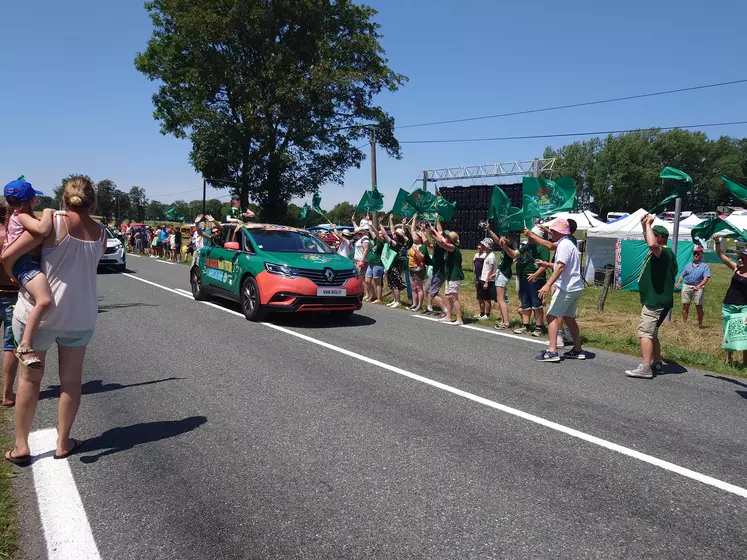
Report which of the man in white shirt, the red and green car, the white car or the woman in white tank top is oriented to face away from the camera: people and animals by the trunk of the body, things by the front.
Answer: the woman in white tank top

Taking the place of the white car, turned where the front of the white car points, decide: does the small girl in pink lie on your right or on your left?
on your right

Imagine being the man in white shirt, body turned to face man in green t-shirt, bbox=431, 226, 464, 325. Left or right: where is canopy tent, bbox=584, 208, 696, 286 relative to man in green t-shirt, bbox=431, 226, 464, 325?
right

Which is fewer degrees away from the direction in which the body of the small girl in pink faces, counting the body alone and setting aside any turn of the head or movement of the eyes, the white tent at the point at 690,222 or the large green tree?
the white tent

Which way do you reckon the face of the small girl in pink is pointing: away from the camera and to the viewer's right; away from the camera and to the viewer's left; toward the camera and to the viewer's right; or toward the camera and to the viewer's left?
away from the camera and to the viewer's right

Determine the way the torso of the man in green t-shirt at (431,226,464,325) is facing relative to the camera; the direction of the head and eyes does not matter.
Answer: to the viewer's left

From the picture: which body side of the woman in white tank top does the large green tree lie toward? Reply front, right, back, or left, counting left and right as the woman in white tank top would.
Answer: front

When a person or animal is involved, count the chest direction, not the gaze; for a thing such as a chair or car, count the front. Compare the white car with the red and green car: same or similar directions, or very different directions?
same or similar directions

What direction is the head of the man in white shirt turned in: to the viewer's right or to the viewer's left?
to the viewer's left

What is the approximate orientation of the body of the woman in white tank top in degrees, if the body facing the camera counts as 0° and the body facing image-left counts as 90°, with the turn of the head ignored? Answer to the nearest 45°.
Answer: approximately 180°

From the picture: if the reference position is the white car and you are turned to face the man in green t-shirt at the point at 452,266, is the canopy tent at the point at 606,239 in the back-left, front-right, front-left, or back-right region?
front-left

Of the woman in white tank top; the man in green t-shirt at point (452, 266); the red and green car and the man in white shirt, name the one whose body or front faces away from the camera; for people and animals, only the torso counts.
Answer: the woman in white tank top

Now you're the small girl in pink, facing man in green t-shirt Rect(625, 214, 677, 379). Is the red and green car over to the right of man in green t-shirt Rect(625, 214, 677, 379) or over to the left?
left

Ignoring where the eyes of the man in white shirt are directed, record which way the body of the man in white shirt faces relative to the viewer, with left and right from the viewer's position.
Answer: facing to the left of the viewer

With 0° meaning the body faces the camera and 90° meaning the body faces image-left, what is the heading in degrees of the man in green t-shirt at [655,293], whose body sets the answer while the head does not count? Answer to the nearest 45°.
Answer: approximately 90°

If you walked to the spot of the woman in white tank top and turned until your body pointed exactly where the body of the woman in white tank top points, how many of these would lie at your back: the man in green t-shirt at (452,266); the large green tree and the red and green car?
0

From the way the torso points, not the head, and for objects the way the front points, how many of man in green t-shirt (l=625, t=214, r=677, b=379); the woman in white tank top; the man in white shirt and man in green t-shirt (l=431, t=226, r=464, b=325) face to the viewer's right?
0

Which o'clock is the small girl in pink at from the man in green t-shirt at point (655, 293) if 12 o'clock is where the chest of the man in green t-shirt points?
The small girl in pink is roughly at 10 o'clock from the man in green t-shirt.
